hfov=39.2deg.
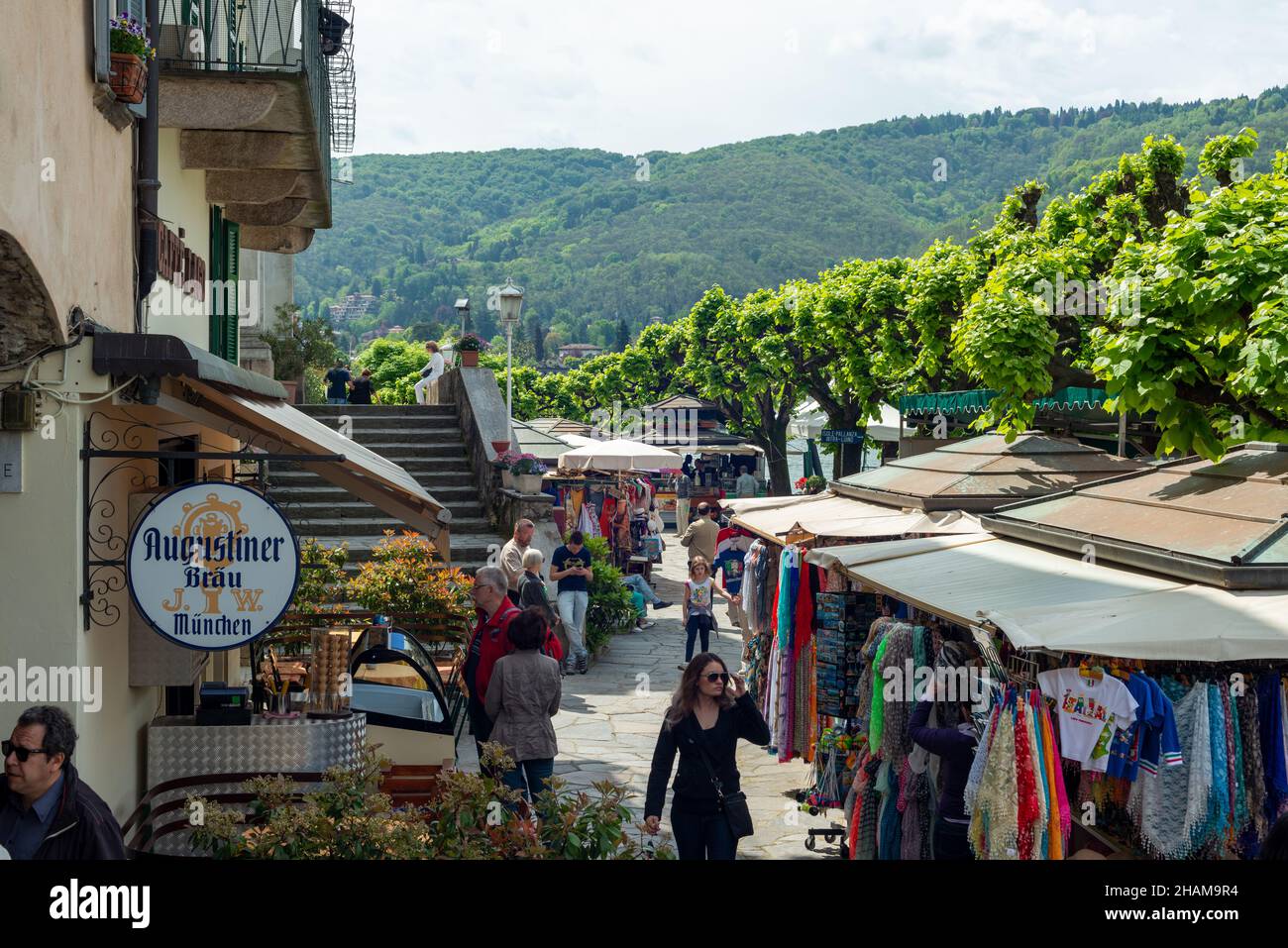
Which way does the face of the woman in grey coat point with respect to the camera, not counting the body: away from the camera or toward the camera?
away from the camera

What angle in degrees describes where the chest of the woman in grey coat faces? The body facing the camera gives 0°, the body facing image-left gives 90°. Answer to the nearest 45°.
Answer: approximately 180°

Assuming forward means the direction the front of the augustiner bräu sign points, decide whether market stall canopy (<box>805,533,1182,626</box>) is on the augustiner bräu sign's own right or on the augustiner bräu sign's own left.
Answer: on the augustiner bräu sign's own left

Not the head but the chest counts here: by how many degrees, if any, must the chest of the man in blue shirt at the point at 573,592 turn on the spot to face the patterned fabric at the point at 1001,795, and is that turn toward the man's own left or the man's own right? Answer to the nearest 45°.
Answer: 0° — they already face it

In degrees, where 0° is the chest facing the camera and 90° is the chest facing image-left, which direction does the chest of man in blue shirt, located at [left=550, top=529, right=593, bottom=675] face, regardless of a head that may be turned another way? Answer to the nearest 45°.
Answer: approximately 0°
